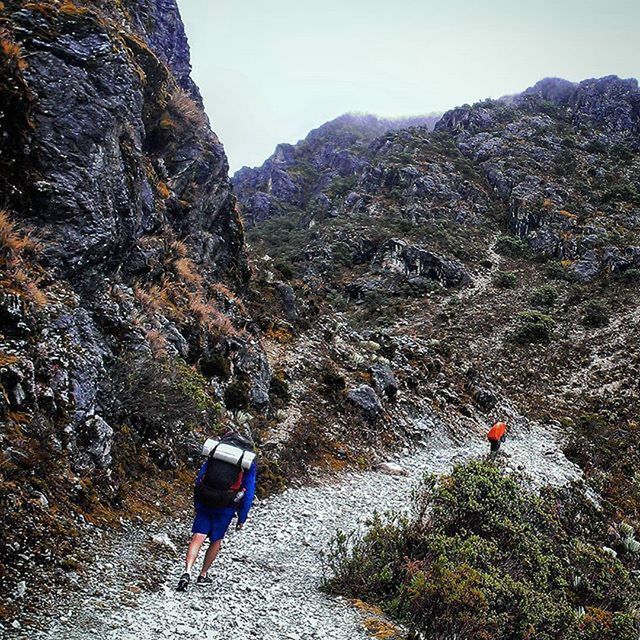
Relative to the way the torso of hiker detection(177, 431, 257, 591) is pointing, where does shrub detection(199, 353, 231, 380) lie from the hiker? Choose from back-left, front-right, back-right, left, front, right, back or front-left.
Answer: front-left

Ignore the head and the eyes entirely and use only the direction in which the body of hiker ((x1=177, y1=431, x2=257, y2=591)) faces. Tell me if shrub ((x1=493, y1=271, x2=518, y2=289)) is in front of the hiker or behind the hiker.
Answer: in front

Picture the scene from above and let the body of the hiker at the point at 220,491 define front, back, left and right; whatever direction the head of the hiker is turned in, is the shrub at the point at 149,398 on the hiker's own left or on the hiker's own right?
on the hiker's own left

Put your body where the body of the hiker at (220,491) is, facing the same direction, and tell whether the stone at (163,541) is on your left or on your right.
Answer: on your left

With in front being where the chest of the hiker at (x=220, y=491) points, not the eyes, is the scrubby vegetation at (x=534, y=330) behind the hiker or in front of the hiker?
in front

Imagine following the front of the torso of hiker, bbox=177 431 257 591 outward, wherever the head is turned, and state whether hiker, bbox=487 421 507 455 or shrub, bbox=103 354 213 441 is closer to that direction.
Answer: the hiker

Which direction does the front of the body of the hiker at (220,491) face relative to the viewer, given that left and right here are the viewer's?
facing away from the viewer and to the right of the viewer
